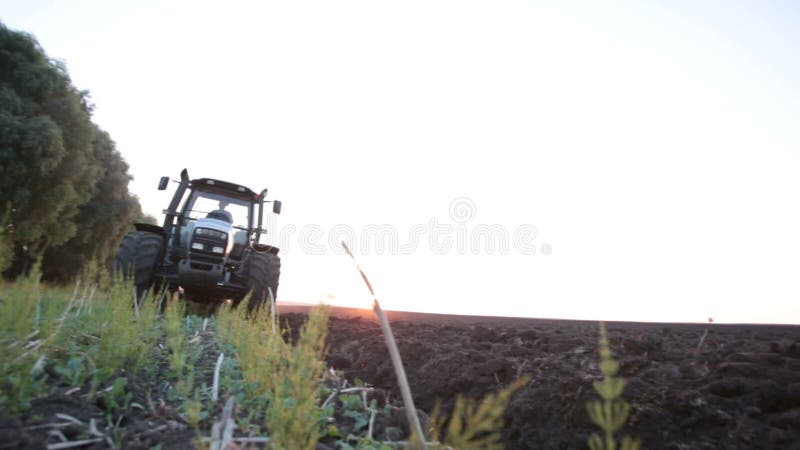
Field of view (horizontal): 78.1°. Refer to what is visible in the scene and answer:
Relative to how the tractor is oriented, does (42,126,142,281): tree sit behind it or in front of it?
behind

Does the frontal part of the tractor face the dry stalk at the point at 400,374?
yes

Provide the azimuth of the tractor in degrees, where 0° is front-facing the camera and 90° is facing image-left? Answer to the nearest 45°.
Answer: approximately 0°

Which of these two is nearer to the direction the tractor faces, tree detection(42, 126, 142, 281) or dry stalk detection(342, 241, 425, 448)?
the dry stalk
